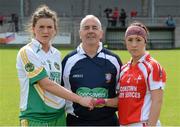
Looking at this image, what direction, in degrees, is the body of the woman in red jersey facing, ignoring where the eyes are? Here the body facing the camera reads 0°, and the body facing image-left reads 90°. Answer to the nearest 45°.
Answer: approximately 45°
